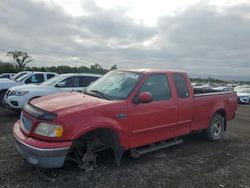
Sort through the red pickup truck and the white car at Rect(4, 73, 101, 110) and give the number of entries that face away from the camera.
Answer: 0

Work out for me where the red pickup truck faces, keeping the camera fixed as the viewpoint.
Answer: facing the viewer and to the left of the viewer

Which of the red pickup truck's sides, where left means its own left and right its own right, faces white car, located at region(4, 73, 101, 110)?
right

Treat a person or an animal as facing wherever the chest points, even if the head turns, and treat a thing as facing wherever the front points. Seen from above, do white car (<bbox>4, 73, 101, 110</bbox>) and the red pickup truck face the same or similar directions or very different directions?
same or similar directions

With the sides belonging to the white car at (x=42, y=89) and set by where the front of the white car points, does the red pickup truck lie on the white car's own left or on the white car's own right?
on the white car's own left
